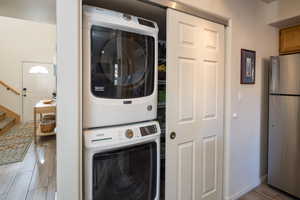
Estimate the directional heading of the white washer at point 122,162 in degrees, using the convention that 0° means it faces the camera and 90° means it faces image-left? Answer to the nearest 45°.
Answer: approximately 0°

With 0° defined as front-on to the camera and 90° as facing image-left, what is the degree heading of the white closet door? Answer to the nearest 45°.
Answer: approximately 315°

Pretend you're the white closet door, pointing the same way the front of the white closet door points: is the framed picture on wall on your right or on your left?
on your left

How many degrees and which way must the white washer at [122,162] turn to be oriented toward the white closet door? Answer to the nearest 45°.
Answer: approximately 135° to its left

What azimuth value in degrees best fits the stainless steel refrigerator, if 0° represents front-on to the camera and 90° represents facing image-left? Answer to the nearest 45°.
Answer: approximately 45°

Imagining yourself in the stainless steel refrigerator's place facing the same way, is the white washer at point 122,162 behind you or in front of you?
in front

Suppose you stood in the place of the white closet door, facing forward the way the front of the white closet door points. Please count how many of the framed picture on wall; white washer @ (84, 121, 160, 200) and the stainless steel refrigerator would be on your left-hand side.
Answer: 2

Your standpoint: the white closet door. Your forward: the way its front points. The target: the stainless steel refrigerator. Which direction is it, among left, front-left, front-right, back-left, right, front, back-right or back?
left
